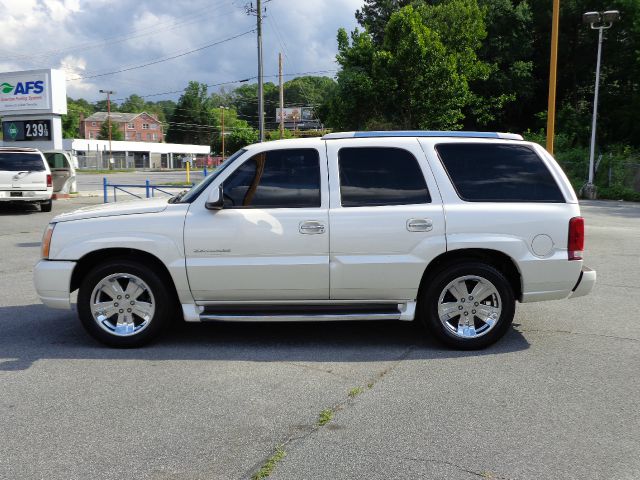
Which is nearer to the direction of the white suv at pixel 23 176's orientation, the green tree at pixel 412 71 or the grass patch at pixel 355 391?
the green tree

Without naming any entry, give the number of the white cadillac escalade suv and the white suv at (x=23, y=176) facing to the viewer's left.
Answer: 1

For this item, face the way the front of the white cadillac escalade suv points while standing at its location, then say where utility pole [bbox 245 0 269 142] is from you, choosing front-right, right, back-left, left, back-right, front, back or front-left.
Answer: right

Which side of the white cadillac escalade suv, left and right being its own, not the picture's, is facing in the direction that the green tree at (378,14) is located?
right

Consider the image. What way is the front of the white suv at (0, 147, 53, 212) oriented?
away from the camera

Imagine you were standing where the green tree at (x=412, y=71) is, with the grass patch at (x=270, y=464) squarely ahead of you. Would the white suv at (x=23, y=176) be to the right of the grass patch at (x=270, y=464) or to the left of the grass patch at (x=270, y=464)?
right

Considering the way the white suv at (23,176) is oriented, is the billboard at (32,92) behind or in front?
in front

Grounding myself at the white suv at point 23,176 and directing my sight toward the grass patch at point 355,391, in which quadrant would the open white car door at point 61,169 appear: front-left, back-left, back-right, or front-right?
back-left

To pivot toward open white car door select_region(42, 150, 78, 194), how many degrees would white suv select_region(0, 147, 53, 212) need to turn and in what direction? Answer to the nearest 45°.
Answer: approximately 90° to its right

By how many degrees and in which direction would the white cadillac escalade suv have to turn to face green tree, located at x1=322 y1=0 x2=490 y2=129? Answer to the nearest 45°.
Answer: approximately 90° to its right

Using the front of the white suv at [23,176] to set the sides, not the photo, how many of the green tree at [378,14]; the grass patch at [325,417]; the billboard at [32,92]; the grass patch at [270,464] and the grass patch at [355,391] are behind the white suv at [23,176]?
3

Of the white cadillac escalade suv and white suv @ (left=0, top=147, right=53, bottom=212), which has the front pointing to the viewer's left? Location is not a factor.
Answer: the white cadillac escalade suv

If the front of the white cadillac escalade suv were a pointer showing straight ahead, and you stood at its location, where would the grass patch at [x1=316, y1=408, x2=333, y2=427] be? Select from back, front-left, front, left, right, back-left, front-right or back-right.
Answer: left

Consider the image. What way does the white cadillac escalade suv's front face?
to the viewer's left

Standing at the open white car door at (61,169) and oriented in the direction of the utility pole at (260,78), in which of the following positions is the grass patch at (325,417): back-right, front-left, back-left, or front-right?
back-right
